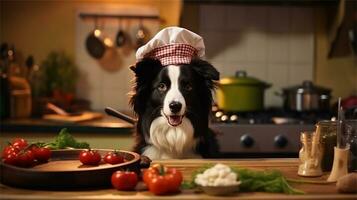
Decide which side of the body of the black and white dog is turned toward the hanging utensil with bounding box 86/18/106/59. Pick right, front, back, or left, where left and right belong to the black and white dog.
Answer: back

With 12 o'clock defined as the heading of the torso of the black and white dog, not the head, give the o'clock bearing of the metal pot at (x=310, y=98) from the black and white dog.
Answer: The metal pot is roughly at 7 o'clock from the black and white dog.

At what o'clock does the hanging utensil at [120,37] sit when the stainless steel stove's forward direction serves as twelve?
The hanging utensil is roughly at 4 o'clock from the stainless steel stove.

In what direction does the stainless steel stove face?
toward the camera

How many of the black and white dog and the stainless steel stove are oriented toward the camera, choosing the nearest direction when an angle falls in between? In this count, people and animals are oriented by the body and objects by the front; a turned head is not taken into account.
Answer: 2

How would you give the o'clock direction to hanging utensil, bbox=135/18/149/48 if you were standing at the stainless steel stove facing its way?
The hanging utensil is roughly at 4 o'clock from the stainless steel stove.

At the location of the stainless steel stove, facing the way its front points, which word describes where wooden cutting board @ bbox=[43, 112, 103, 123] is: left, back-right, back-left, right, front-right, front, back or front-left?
right

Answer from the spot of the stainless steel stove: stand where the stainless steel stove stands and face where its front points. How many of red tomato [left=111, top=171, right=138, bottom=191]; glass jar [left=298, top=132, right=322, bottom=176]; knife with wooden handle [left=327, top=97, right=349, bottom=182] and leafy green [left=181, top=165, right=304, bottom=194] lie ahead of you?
4

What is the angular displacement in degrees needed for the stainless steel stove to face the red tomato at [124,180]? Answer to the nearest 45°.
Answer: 0° — it already faces it

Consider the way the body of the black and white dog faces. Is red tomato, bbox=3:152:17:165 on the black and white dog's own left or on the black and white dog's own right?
on the black and white dog's own right

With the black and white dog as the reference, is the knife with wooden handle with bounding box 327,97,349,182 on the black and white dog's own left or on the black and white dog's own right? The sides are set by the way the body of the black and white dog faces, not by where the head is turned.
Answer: on the black and white dog's own left

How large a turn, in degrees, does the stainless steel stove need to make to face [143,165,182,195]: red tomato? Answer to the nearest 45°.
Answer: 0° — it already faces it
